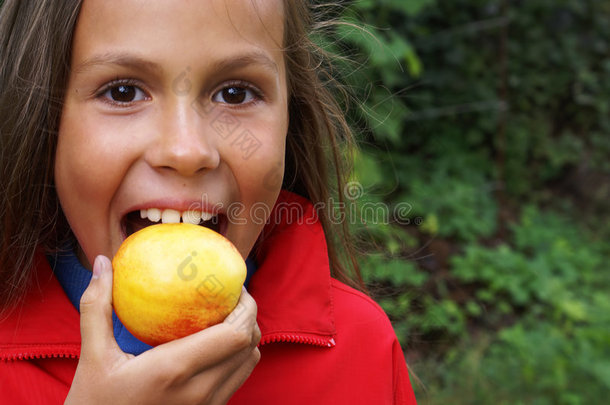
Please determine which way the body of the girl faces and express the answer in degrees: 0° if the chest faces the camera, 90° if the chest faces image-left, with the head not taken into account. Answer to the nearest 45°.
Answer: approximately 0°
